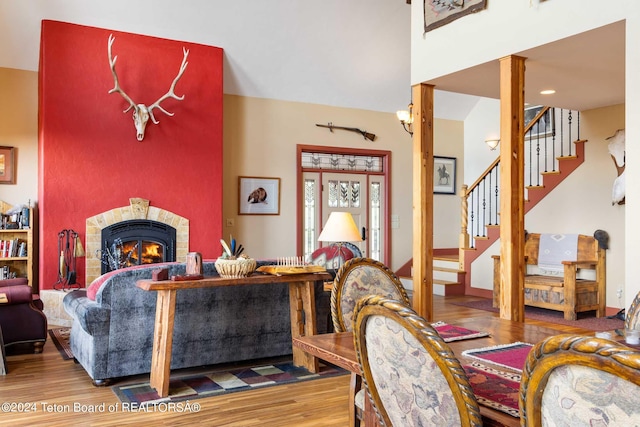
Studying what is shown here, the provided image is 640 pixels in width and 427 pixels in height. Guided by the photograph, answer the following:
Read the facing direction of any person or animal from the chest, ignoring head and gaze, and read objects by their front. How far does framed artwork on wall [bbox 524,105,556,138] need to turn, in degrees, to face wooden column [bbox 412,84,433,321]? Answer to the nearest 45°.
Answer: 0° — it already faces it

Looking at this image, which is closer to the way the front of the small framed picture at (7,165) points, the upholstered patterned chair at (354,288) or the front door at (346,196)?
the upholstered patterned chair

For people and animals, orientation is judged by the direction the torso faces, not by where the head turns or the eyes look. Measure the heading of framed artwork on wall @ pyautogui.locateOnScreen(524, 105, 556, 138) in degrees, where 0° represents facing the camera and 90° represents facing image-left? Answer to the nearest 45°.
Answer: approximately 0°

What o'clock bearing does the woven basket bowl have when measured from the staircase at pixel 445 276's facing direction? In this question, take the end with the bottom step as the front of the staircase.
The woven basket bowl is roughly at 11 o'clock from the staircase.

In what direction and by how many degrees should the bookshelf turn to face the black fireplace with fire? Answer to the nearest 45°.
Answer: approximately 90° to its left

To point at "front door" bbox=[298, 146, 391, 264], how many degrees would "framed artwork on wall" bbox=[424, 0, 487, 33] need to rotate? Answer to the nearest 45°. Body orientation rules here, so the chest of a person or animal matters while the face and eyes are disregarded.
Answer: approximately 135° to its right

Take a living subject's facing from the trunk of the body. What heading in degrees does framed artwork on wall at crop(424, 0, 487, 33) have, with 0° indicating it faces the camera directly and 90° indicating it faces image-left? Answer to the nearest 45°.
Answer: approximately 45°

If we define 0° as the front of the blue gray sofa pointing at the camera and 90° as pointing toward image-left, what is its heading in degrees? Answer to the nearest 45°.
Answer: approximately 135°

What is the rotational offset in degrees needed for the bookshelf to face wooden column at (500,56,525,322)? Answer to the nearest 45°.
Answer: approximately 45° to its left

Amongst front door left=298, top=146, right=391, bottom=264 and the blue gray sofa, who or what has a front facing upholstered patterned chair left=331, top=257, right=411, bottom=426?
the front door

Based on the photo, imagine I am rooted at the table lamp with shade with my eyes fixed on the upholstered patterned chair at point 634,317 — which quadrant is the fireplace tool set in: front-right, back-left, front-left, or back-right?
back-right

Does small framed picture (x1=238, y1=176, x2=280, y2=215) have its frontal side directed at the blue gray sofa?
yes
